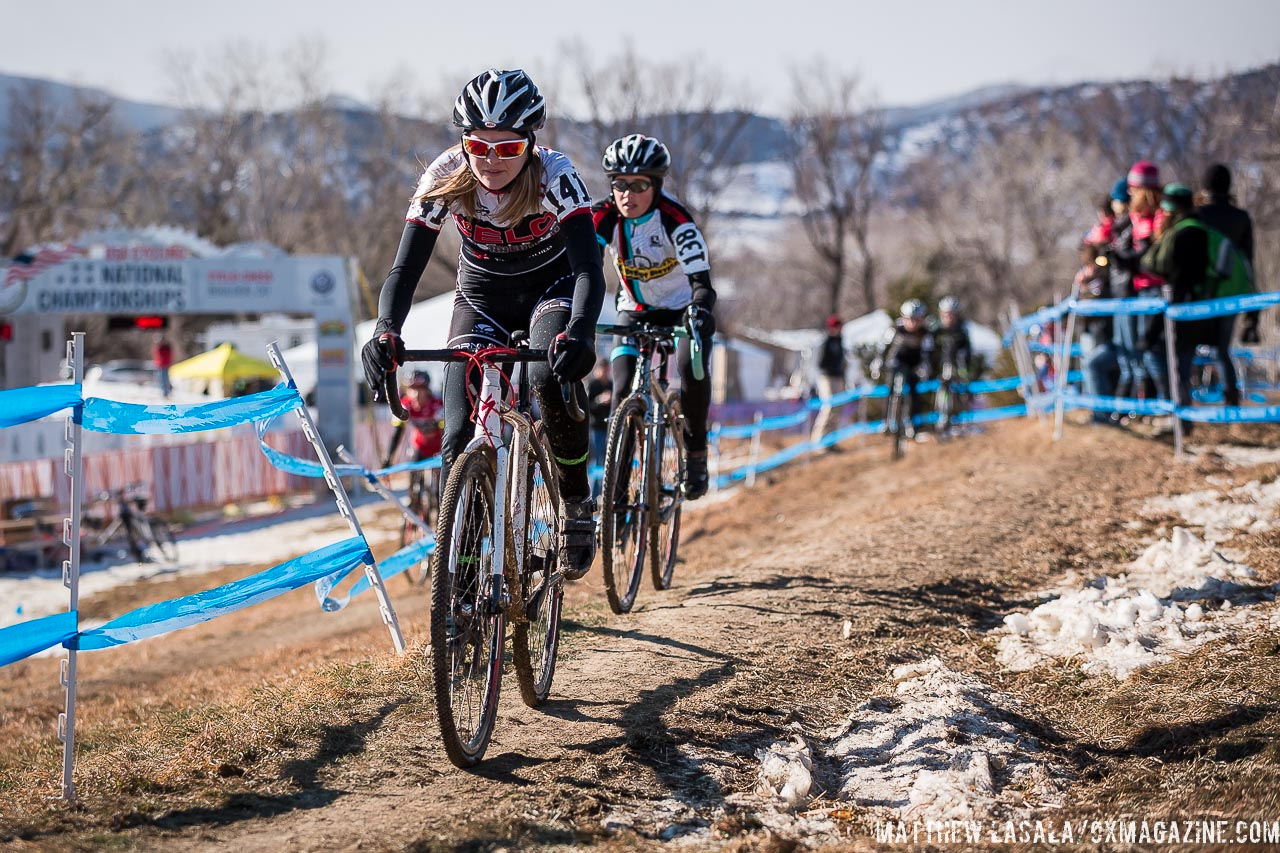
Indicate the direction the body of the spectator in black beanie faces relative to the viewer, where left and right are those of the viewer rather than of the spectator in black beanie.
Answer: facing away from the viewer and to the left of the viewer

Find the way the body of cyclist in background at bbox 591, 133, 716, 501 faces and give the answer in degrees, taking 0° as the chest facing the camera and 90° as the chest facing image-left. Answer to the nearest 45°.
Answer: approximately 45°

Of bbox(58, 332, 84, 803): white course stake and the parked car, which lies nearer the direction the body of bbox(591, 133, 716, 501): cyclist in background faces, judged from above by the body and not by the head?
the white course stake

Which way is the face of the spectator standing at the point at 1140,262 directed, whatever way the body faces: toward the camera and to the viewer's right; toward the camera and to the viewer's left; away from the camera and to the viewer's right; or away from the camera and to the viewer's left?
toward the camera and to the viewer's left

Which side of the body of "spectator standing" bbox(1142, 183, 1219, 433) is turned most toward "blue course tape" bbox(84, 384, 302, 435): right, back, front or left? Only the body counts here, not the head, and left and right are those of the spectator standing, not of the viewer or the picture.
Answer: left

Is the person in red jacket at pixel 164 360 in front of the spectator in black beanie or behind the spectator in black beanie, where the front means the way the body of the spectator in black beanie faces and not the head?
in front

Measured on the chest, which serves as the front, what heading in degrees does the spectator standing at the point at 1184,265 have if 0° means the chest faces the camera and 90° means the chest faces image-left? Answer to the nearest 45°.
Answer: approximately 90°

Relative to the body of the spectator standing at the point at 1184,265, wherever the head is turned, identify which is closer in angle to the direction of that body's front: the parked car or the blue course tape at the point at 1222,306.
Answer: the parked car
